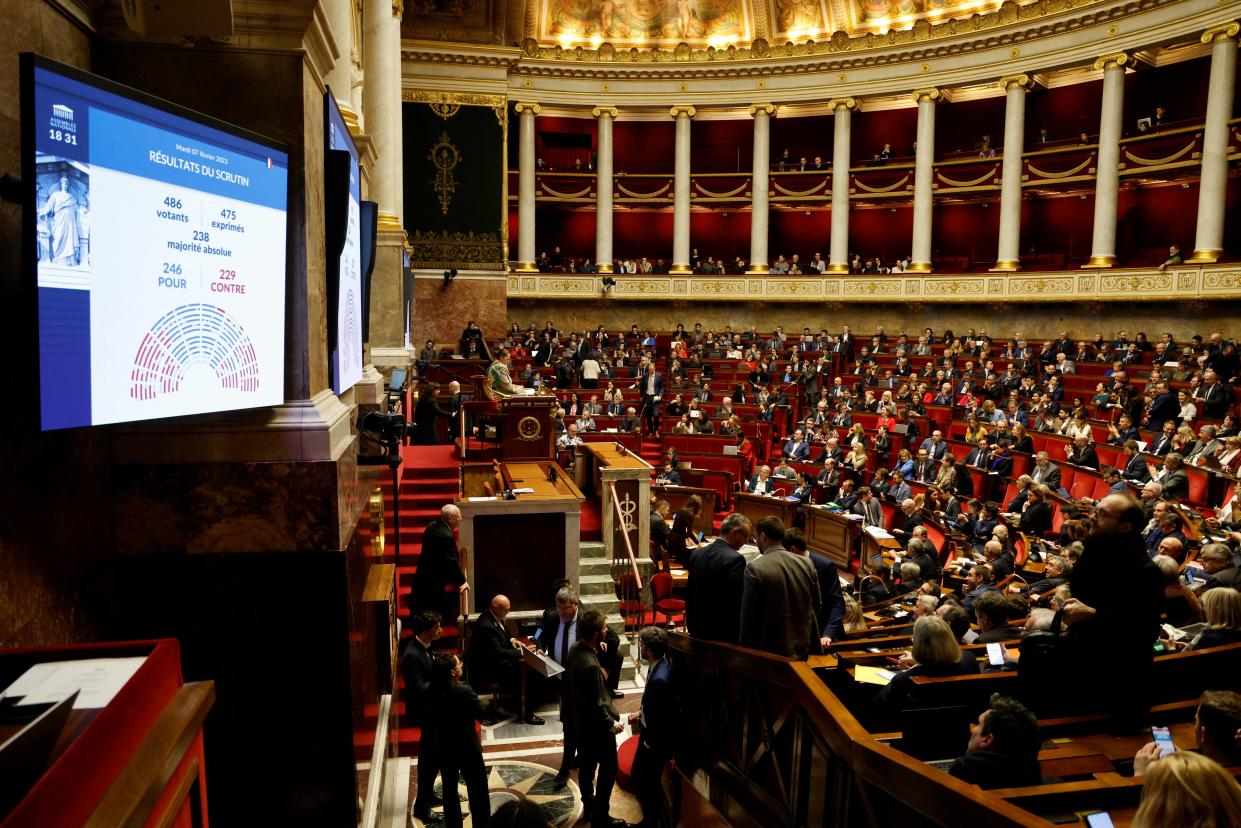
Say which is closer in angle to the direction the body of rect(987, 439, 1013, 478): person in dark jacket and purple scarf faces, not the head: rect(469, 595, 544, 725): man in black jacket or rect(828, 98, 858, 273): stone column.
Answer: the man in black jacket

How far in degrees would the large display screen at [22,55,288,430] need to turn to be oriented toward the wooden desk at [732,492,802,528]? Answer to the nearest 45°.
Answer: approximately 90° to its left

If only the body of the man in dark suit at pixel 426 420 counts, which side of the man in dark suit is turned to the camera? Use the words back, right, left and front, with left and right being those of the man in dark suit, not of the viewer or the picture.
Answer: right

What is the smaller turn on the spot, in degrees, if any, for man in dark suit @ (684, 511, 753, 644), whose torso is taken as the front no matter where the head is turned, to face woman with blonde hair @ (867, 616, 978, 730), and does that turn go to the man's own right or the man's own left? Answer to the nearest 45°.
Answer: approximately 90° to the man's own right

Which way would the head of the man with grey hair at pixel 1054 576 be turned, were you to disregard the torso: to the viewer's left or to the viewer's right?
to the viewer's left

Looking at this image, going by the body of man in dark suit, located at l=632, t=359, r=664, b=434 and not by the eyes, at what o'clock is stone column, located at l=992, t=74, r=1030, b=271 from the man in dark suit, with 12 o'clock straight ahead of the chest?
The stone column is roughly at 8 o'clock from the man in dark suit.

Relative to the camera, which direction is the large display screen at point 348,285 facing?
to the viewer's right

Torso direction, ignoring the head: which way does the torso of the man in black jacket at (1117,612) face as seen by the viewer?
to the viewer's left

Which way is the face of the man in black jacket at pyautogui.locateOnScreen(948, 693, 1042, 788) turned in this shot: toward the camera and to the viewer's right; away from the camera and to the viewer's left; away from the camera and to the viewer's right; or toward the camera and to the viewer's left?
away from the camera and to the viewer's left

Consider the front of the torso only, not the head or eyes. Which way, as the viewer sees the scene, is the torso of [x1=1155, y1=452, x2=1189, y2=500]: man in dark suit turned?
to the viewer's left

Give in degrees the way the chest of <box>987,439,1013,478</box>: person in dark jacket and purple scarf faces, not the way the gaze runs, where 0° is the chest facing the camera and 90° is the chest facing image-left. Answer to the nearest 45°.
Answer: approximately 45°

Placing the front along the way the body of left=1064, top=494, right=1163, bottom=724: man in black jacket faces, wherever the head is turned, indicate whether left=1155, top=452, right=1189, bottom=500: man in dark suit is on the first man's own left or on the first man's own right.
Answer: on the first man's own right
